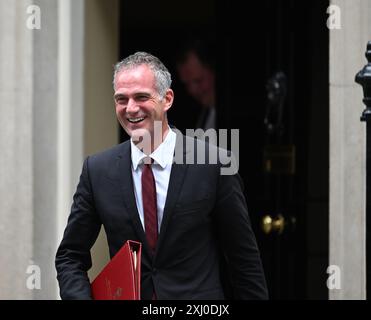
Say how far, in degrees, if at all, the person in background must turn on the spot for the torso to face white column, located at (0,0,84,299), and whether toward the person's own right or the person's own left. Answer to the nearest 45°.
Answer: approximately 45° to the person's own right

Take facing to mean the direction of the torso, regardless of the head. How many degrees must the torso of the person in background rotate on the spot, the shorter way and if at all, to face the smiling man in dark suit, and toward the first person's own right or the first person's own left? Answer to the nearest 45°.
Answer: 0° — they already face them

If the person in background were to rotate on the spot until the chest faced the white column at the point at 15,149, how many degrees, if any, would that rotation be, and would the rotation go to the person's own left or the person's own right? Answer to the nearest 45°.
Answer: approximately 45° to the person's own right

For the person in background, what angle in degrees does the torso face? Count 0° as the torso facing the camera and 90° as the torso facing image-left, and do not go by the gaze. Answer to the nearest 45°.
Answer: approximately 0°
